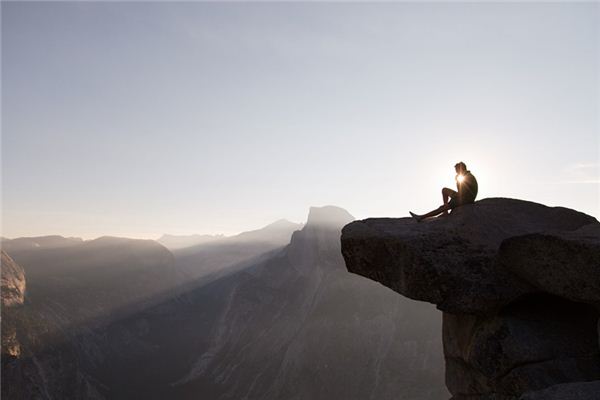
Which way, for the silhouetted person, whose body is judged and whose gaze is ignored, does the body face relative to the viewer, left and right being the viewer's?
facing to the left of the viewer
